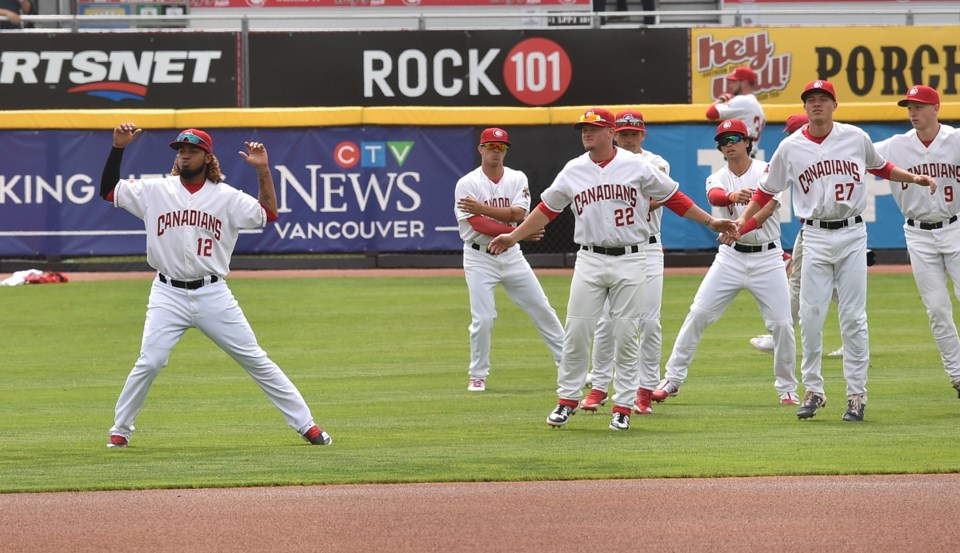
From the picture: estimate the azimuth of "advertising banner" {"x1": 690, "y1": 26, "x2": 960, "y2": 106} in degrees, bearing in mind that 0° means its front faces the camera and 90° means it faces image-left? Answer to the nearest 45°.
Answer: approximately 0°

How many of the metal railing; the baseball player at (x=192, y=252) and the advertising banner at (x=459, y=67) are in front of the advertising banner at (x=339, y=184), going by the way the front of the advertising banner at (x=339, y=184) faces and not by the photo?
1

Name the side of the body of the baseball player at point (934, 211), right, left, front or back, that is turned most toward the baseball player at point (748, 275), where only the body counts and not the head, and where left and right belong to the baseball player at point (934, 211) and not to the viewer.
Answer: right

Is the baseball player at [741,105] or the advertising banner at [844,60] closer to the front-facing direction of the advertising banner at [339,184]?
the baseball player

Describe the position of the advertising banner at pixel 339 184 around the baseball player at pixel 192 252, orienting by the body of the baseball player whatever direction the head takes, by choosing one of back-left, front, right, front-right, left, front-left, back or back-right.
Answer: back

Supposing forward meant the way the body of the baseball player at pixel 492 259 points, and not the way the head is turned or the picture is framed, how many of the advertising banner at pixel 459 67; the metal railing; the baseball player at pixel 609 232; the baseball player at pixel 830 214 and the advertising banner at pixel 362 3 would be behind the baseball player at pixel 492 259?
3
